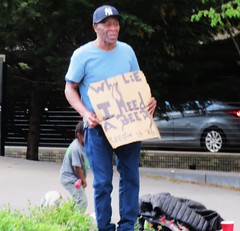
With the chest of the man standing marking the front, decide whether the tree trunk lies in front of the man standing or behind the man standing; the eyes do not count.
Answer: behind

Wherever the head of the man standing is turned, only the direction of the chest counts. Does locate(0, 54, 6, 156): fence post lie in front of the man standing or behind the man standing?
behind

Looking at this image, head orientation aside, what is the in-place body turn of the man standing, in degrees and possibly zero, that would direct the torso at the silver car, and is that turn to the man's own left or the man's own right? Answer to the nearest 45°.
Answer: approximately 135° to the man's own left

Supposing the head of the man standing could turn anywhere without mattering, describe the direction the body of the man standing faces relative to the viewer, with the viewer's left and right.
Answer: facing the viewer and to the right of the viewer
